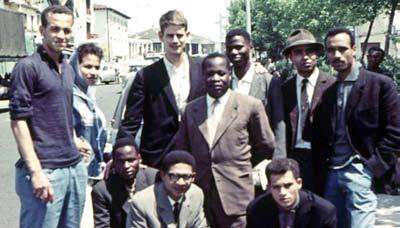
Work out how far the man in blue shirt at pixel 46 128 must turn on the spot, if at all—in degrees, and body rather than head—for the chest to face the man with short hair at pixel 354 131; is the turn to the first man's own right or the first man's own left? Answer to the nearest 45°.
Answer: approximately 45° to the first man's own left

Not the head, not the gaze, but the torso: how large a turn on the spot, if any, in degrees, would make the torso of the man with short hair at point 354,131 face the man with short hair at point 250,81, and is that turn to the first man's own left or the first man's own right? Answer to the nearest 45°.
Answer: approximately 45° to the first man's own right

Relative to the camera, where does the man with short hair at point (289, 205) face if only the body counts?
toward the camera

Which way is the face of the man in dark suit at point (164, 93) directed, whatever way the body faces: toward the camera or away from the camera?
toward the camera

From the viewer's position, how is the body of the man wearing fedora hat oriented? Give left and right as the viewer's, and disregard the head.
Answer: facing the viewer

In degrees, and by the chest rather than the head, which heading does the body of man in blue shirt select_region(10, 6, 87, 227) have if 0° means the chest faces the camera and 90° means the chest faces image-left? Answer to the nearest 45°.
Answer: approximately 315°

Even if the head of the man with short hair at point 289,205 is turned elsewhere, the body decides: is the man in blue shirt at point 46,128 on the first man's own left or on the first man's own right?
on the first man's own right

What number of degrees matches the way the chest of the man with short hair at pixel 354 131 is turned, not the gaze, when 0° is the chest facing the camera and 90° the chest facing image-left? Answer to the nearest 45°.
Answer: approximately 45°

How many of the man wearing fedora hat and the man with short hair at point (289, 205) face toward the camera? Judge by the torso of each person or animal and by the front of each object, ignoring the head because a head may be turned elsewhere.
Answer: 2
